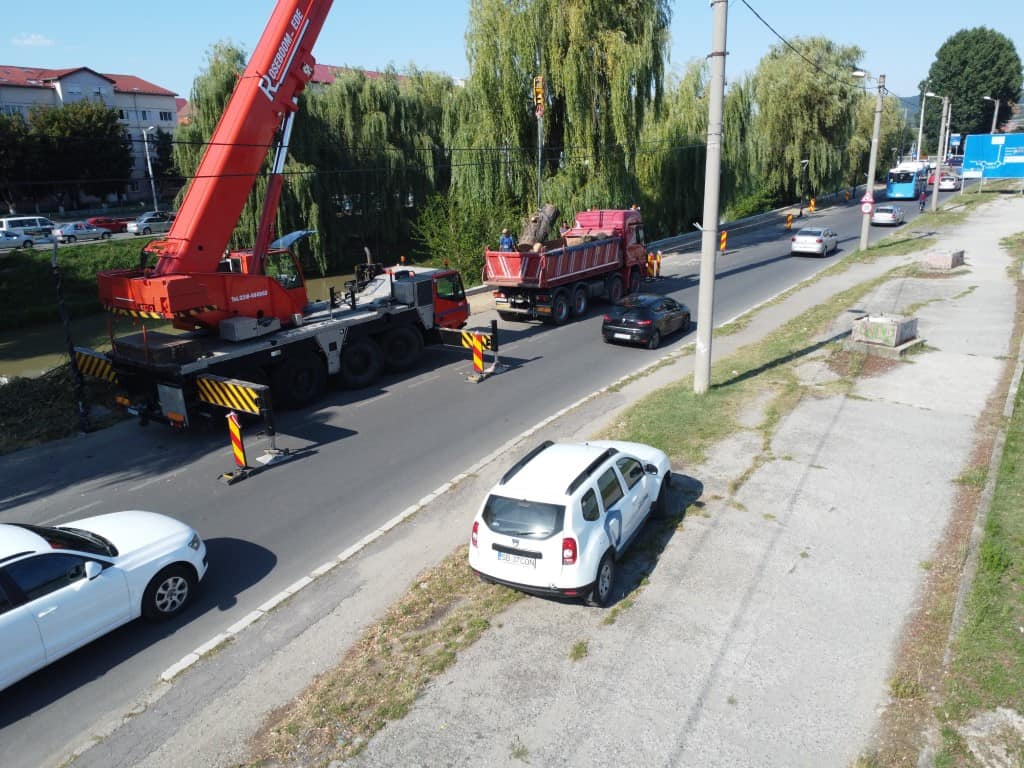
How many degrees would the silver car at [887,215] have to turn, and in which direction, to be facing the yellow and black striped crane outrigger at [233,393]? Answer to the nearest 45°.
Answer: approximately 135° to its right

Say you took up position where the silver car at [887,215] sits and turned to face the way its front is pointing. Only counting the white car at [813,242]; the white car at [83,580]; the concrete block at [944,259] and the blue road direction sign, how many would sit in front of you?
1

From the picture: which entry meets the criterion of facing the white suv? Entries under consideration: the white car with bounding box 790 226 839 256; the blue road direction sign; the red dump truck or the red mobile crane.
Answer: the blue road direction sign

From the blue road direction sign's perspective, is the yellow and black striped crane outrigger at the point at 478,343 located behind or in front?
in front

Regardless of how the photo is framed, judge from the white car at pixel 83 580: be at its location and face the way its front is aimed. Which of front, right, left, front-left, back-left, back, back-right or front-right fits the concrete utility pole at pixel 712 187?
front-right

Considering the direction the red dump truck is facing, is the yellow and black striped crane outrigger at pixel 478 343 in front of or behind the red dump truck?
behind

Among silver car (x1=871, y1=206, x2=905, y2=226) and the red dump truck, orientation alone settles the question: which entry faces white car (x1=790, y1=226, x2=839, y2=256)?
the red dump truck

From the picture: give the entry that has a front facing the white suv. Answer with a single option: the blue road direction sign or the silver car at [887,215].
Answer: the blue road direction sign

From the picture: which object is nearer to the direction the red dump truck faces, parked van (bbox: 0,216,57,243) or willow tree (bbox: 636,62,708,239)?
the willow tree

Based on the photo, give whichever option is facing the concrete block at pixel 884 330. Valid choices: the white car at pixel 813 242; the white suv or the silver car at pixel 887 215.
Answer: the white suv

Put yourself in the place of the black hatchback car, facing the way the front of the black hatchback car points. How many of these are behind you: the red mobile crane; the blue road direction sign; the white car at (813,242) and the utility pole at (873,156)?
1

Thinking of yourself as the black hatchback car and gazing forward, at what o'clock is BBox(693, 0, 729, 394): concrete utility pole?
The concrete utility pole is roughly at 4 o'clock from the black hatchback car.
